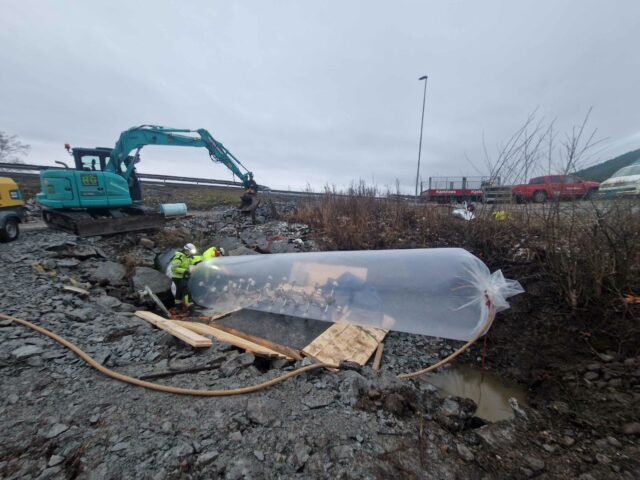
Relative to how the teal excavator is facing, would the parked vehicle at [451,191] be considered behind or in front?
in front

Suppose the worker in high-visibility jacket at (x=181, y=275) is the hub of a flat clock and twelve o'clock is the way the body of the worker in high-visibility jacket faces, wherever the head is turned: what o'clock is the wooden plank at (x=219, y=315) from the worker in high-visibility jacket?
The wooden plank is roughly at 2 o'clock from the worker in high-visibility jacket.

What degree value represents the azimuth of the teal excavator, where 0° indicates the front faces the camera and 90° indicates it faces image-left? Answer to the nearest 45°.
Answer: approximately 270°

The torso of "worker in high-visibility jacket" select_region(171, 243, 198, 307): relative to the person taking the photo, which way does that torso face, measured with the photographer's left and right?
facing to the right of the viewer

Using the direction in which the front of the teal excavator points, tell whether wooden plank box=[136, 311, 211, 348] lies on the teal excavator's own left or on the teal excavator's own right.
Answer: on the teal excavator's own right

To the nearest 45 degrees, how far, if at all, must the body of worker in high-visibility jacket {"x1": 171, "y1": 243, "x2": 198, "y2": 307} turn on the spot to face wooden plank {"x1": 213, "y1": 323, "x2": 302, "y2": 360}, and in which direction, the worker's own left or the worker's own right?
approximately 90° to the worker's own right

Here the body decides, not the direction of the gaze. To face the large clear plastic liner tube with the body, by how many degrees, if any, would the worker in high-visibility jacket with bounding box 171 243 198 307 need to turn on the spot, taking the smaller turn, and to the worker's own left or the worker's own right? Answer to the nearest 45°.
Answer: approximately 45° to the worker's own right

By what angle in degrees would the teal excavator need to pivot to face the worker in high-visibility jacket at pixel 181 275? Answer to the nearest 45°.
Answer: approximately 90° to its right

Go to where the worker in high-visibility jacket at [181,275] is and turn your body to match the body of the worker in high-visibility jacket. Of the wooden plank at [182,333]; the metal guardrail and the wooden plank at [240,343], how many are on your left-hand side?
1
